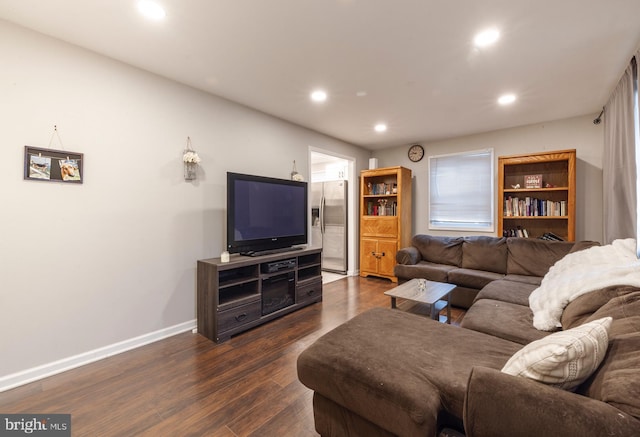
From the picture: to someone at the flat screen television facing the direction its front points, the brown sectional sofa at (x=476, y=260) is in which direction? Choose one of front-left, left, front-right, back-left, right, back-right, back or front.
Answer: front-left

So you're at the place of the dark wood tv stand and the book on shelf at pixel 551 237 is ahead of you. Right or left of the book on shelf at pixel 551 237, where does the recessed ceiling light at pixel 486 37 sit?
right

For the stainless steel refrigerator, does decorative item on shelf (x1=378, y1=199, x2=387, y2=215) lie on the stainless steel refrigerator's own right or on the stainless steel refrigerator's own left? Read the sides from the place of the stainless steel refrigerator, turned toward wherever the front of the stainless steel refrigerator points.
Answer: on the stainless steel refrigerator's own left

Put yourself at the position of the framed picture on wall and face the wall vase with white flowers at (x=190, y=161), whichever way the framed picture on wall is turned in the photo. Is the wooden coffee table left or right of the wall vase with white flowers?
right

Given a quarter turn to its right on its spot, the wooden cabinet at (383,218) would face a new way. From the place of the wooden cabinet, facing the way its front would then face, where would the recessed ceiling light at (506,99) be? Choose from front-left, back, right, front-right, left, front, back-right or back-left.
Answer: back

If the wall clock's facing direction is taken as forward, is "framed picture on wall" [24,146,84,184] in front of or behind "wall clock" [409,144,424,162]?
in front
